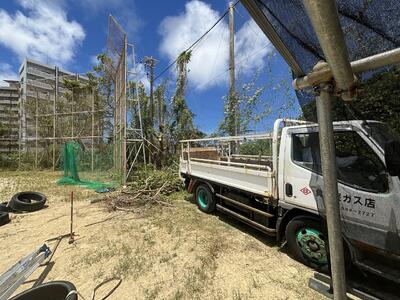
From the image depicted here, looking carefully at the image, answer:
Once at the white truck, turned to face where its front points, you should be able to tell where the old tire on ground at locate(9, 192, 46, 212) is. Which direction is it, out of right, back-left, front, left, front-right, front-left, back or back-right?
back-right

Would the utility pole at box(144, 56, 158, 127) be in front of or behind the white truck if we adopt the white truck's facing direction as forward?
behind

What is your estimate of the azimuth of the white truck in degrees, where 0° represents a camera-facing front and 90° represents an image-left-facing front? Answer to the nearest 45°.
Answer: approximately 315°

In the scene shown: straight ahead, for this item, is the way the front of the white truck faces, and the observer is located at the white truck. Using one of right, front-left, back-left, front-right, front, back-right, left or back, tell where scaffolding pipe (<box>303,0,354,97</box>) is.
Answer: front-right

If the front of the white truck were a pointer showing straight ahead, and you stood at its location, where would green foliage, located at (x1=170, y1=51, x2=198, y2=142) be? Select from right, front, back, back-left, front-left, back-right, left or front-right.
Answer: back

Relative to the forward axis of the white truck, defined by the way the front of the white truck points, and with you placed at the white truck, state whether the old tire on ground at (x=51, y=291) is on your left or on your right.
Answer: on your right

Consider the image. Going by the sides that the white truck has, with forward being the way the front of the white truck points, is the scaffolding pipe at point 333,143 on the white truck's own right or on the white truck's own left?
on the white truck's own right
